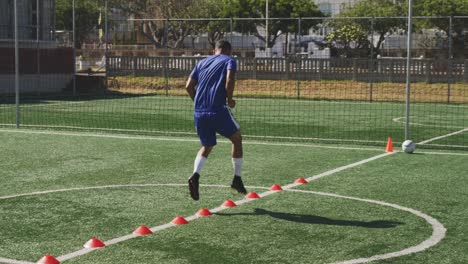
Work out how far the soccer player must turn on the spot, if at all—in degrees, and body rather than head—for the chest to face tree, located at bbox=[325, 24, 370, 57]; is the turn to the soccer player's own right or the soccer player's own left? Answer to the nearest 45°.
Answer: approximately 45° to the soccer player's own left

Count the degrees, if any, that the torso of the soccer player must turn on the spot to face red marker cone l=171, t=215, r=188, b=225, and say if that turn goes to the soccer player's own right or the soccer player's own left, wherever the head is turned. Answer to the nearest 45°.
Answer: approximately 135° to the soccer player's own right

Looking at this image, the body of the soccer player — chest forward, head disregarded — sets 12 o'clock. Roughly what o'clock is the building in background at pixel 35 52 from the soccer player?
The building in background is roughly at 10 o'clock from the soccer player.

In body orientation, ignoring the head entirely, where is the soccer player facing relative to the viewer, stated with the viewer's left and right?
facing away from the viewer and to the right of the viewer

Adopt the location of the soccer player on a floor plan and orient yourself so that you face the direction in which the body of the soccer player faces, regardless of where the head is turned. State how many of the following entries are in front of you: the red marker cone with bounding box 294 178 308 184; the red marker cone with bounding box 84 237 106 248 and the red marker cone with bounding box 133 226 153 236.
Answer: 1

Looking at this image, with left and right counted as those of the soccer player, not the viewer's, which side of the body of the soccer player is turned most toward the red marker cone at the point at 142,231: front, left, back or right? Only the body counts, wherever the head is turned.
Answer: back

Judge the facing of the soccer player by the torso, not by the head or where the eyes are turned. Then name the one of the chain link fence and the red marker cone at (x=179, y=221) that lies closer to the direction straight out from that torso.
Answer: the chain link fence

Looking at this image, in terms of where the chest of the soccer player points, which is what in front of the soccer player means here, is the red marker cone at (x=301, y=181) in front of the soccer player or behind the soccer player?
in front
